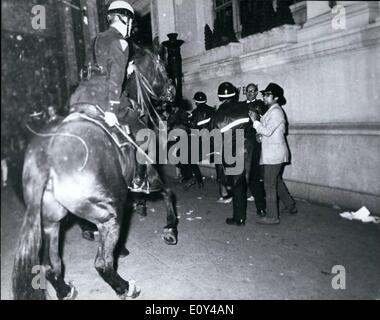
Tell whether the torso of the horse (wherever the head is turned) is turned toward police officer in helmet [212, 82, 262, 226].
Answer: yes

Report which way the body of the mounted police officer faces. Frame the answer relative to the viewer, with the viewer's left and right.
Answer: facing away from the viewer and to the right of the viewer

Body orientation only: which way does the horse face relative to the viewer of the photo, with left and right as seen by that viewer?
facing away from the viewer and to the right of the viewer

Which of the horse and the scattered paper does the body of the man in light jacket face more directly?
the horse

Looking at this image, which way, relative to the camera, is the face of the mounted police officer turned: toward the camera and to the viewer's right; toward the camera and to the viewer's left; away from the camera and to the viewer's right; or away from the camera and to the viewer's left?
away from the camera and to the viewer's right

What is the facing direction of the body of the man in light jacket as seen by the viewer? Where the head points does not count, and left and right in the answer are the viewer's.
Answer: facing to the left of the viewer

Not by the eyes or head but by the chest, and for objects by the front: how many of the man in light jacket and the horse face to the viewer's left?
1

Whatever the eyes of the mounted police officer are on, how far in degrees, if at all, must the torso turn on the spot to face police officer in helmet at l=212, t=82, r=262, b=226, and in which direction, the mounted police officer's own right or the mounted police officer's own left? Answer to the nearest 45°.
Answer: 0° — they already face them

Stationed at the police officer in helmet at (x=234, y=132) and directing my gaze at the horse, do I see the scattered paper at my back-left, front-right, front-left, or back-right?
back-left
